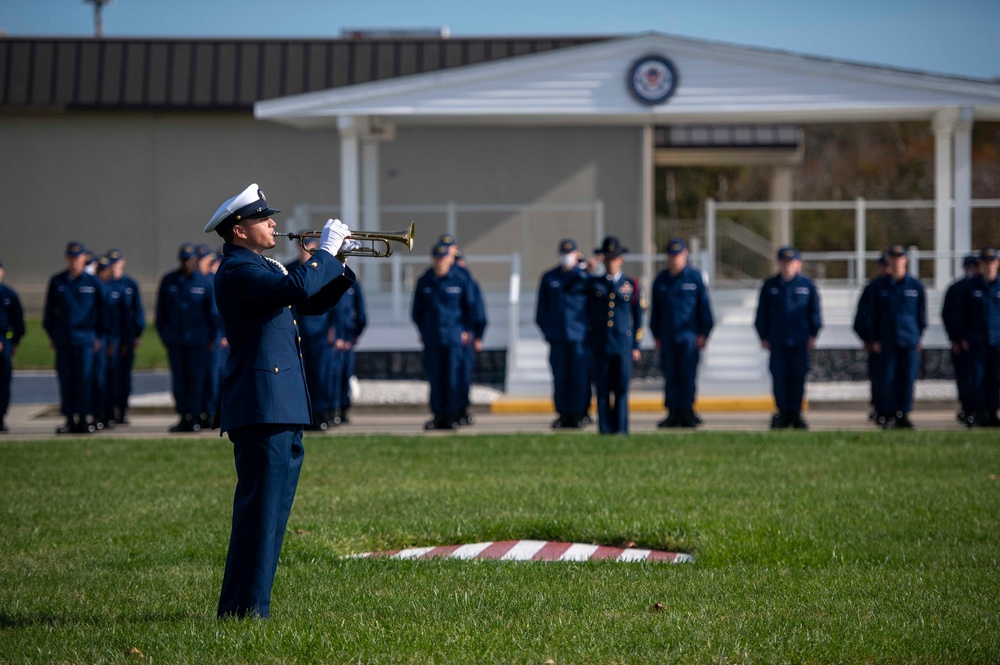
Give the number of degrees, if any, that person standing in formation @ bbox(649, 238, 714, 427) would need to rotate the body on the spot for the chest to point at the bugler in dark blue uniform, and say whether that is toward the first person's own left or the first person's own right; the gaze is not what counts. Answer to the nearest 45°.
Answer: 0° — they already face them

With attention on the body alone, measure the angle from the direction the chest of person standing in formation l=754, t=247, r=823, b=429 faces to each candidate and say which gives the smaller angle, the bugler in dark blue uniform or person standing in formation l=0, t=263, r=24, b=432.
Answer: the bugler in dark blue uniform

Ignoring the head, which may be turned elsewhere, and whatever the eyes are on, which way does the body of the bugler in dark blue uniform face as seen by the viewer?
to the viewer's right

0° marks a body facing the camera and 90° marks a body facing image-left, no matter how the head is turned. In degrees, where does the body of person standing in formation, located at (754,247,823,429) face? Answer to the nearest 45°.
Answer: approximately 0°

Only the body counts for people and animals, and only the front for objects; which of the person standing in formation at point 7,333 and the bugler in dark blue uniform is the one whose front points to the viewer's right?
the bugler in dark blue uniform

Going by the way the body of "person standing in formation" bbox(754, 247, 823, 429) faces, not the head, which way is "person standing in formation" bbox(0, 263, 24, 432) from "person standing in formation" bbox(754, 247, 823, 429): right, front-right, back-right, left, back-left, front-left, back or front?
right

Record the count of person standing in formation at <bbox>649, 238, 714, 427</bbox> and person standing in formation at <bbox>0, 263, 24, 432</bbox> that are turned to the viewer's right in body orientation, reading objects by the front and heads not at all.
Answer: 0

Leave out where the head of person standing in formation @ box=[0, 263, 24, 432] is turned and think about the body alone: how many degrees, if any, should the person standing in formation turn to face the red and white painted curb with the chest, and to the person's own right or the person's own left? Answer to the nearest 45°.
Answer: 0° — they already face it

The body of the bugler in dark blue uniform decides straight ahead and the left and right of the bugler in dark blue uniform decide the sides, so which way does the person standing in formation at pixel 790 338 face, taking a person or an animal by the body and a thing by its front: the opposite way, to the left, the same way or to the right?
to the right

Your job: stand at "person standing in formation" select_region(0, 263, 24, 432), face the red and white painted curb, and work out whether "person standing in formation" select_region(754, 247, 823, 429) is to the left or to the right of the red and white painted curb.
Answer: left

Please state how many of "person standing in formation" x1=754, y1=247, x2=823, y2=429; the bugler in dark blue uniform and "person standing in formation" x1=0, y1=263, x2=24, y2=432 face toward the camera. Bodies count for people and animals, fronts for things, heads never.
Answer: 2

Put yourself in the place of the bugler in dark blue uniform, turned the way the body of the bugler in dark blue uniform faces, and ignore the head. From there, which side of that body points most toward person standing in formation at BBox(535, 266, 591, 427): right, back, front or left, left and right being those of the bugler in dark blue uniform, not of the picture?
left
